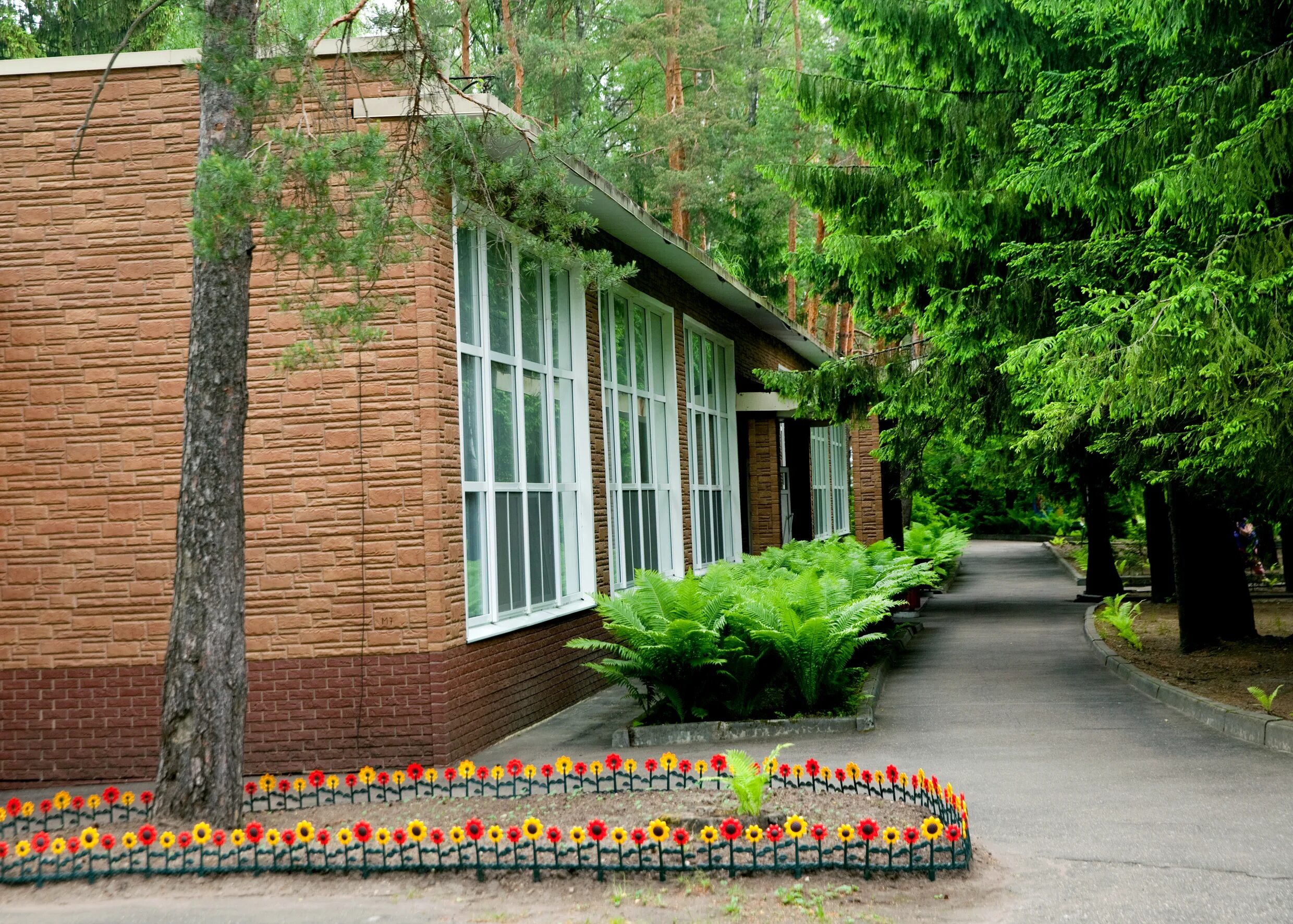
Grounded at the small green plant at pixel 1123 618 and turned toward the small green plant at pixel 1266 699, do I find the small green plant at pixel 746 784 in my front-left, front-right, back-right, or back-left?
front-right

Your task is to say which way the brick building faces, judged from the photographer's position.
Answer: facing the viewer and to the right of the viewer

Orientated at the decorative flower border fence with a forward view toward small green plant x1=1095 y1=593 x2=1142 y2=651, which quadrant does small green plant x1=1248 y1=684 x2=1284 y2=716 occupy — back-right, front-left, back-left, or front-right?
front-right

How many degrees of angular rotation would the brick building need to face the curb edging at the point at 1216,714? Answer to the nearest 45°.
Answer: approximately 45° to its left

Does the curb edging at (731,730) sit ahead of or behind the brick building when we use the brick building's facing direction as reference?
ahead
